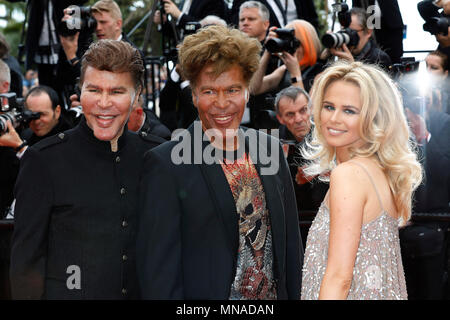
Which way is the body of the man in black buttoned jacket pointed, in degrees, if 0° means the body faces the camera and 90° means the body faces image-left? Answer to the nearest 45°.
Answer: approximately 315°

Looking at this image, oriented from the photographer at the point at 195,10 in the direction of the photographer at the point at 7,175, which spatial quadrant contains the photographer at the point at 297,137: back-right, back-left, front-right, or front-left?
front-left

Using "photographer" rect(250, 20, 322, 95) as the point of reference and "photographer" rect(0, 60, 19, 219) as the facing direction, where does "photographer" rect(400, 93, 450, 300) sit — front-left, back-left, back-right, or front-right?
back-left

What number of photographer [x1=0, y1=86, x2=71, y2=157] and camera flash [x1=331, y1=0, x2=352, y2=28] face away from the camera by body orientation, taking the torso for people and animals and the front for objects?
0

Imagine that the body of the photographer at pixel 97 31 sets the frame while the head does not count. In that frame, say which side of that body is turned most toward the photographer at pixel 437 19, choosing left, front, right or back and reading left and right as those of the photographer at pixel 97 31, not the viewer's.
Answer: left

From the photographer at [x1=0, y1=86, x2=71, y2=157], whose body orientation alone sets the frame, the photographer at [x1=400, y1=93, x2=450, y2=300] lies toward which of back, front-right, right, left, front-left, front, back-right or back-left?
left

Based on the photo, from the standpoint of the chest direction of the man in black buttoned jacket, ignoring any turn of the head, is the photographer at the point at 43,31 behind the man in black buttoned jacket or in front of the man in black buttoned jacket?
behind

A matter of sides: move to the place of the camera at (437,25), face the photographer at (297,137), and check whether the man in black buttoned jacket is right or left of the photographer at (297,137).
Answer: left

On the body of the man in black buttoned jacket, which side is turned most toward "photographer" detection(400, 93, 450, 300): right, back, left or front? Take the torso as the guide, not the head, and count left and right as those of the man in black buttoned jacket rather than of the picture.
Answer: left

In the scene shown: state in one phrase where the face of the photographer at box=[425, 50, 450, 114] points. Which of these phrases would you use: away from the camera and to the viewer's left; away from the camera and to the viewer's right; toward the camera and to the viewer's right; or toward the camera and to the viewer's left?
toward the camera and to the viewer's left
